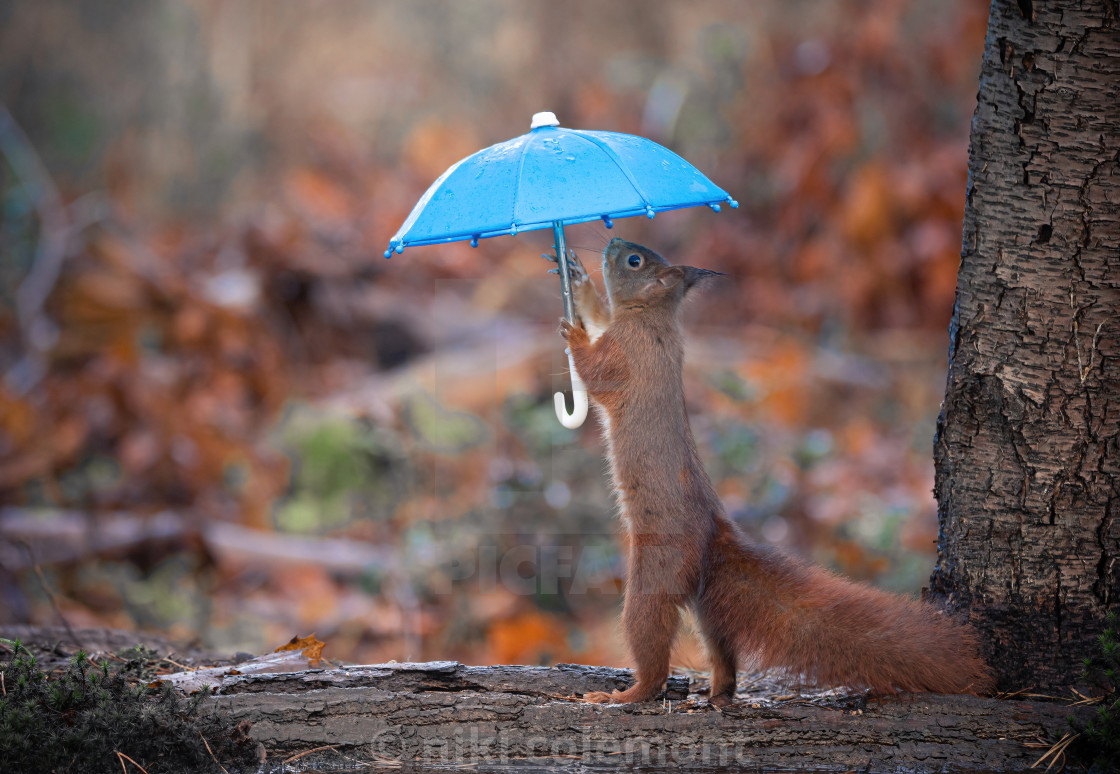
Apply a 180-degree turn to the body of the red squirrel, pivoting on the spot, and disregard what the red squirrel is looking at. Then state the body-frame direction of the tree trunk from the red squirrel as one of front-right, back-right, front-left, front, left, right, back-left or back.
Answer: front

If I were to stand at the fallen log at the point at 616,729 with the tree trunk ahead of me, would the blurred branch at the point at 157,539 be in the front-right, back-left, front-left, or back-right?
back-left

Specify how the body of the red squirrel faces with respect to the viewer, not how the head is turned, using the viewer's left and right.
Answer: facing to the left of the viewer

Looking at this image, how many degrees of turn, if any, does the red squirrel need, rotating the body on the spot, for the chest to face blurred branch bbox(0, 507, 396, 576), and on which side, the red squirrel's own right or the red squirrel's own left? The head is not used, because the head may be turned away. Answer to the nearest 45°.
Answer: approximately 45° to the red squirrel's own right

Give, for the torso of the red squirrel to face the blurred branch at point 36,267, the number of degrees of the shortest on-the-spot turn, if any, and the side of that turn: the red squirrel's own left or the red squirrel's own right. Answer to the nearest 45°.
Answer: approximately 45° to the red squirrel's own right
